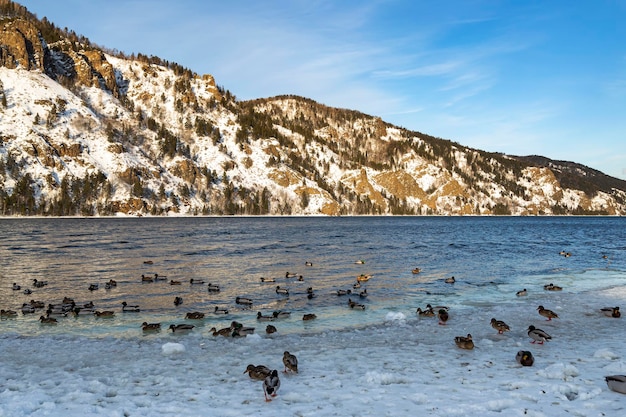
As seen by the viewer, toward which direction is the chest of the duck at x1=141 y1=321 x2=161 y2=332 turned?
to the viewer's left

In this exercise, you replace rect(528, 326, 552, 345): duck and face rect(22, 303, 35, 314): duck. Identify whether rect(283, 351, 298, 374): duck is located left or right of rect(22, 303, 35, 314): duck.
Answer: left

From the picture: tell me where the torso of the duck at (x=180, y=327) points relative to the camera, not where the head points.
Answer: to the viewer's left

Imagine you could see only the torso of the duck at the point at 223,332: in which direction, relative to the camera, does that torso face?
to the viewer's left

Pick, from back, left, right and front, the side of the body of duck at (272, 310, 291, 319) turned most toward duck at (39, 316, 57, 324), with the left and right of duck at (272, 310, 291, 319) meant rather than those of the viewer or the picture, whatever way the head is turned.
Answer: front

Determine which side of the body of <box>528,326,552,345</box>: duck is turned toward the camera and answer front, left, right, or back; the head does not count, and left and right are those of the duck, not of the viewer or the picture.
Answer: left
